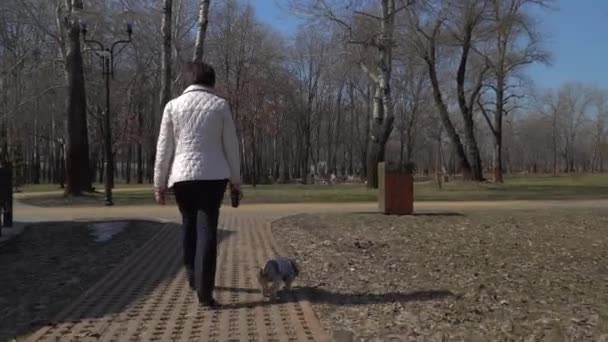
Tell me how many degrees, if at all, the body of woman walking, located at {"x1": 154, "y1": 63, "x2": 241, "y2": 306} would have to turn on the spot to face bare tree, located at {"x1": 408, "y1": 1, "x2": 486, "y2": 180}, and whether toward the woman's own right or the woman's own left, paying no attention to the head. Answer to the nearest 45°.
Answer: approximately 45° to the woman's own right

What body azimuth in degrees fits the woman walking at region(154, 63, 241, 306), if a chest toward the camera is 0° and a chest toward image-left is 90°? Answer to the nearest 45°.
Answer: approximately 180°
